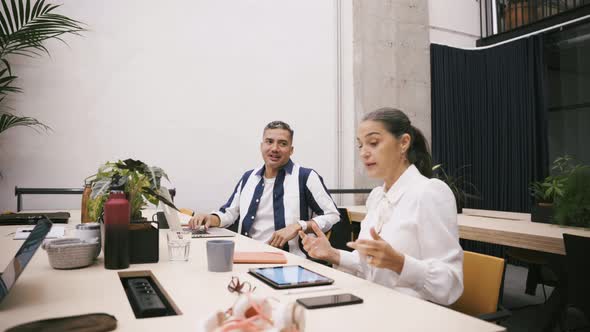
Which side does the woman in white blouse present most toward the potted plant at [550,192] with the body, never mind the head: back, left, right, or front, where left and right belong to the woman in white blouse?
back

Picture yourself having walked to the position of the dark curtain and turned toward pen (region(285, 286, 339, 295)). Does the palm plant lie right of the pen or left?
right

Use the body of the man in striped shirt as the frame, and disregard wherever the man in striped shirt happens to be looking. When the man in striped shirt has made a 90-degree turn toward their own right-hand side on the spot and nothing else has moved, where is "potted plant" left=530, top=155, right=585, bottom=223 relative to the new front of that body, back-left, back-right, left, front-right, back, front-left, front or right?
back-right

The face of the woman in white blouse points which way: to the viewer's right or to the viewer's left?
to the viewer's left

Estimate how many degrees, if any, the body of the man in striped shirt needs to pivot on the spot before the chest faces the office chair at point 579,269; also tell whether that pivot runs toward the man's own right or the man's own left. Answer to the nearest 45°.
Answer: approximately 90° to the man's own left

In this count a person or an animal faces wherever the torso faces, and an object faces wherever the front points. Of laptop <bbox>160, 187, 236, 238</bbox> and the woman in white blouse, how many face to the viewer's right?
1

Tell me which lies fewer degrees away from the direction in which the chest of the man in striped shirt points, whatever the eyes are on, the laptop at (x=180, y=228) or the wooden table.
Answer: the laptop

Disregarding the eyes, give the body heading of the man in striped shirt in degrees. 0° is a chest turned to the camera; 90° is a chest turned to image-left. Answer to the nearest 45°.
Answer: approximately 45°

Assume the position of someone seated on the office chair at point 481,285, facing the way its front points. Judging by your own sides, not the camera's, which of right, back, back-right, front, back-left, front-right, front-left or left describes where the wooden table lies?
back-right

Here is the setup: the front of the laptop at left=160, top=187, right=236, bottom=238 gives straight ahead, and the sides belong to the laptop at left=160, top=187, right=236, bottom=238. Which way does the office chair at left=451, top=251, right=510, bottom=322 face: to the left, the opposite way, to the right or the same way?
the opposite way

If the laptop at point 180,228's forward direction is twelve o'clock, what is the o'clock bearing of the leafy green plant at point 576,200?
The leafy green plant is roughly at 12 o'clock from the laptop.

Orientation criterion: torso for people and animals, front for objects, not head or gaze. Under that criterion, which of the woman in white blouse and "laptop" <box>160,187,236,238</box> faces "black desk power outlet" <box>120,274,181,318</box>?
the woman in white blouse
